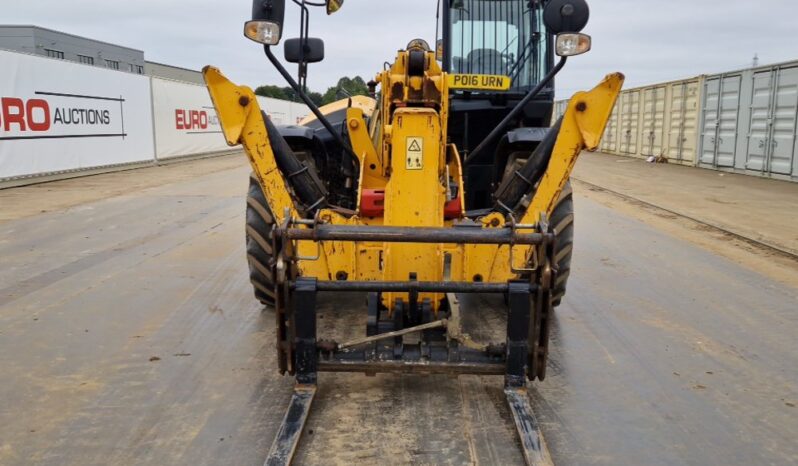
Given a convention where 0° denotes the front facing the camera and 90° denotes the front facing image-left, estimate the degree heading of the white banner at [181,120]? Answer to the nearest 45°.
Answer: approximately 315°

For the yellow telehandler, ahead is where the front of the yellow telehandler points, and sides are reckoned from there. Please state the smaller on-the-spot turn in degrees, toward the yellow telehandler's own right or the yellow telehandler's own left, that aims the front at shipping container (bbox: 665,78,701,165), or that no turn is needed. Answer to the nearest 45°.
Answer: approximately 135° to the yellow telehandler's own left

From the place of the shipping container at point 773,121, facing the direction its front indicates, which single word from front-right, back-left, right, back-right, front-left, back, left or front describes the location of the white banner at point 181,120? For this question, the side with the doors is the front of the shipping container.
front-right

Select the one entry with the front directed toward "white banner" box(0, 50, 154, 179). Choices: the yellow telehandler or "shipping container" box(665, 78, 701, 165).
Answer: the shipping container

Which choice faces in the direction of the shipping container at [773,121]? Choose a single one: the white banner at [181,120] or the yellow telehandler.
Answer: the white banner

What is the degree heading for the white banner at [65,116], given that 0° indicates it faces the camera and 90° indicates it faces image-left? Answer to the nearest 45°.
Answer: approximately 315°

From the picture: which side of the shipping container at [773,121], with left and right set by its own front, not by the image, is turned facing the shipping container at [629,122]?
right

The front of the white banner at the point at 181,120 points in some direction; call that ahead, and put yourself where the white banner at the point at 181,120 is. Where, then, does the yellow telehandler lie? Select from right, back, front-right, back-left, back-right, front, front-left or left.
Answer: front-right

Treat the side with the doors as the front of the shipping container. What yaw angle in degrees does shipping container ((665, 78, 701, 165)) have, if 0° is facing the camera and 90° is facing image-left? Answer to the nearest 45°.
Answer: approximately 45°

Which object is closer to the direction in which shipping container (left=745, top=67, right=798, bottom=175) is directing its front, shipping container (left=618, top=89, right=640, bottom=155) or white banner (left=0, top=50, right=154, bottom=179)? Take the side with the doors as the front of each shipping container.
the white banner

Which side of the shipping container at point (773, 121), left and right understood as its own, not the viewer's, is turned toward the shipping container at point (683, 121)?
right

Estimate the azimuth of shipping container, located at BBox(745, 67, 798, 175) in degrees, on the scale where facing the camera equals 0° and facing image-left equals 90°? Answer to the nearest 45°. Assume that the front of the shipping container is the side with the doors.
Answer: approximately 45°
